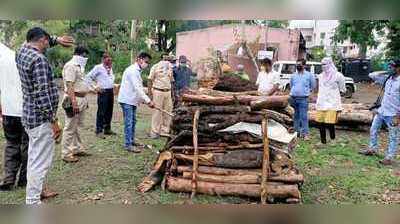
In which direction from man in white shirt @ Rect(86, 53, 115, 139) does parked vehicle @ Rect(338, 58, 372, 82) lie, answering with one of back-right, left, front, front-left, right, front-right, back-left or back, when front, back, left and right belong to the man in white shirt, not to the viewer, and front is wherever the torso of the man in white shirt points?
left

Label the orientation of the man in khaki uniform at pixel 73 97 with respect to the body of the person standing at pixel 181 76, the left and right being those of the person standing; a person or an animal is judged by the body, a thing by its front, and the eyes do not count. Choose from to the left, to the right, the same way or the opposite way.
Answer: to the left

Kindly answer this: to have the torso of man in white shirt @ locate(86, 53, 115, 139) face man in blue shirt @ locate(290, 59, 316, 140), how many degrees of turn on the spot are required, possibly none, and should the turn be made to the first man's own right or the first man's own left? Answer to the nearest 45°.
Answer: approximately 45° to the first man's own left

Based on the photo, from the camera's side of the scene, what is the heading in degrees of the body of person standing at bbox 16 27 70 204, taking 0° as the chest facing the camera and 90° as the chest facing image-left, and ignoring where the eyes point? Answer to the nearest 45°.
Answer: approximately 225°

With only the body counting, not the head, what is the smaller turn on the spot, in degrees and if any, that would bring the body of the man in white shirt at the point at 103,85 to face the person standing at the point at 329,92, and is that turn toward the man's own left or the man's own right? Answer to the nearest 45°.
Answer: approximately 45° to the man's own left

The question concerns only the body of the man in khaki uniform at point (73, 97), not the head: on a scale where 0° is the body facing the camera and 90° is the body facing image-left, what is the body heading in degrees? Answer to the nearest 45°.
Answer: approximately 270°

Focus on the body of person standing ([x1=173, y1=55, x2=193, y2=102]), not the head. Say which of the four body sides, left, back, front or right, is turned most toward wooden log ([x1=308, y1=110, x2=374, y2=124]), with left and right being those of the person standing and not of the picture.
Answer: left

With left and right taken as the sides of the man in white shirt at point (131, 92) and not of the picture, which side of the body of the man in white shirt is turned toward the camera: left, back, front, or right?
right
